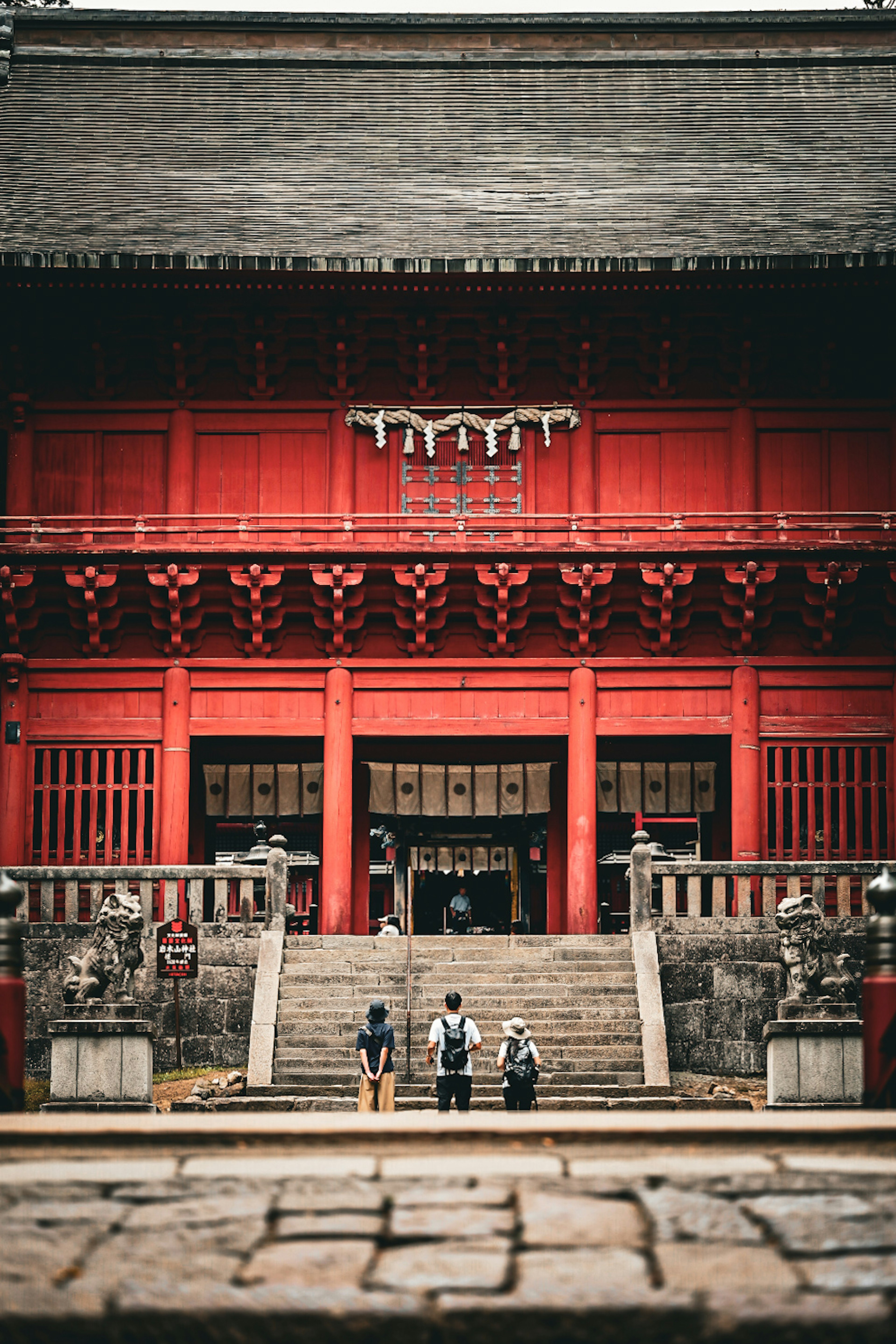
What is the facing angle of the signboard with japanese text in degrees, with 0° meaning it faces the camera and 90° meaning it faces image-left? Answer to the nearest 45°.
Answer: approximately 0°

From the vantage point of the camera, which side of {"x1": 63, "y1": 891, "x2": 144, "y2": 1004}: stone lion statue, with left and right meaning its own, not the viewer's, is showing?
right

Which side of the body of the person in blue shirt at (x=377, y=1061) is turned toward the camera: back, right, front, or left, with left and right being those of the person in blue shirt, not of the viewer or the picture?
back

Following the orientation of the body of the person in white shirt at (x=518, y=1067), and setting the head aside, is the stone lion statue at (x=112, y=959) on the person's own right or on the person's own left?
on the person's own left

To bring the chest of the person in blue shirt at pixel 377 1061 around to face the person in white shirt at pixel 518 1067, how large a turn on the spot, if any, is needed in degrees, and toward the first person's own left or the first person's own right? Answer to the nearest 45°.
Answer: approximately 90° to the first person's own right

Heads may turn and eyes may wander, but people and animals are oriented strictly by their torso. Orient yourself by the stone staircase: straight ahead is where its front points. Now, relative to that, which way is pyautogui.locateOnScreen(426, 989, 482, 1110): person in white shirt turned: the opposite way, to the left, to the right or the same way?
the opposite way

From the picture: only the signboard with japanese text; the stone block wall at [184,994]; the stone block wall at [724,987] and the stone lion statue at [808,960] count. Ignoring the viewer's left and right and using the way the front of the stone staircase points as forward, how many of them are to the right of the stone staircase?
2

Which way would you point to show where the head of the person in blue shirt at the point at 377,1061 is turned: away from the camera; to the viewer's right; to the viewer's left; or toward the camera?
away from the camera

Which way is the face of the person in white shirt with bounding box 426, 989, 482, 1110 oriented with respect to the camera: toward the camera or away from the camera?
away from the camera

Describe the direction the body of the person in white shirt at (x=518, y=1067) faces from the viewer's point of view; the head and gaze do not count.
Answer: away from the camera

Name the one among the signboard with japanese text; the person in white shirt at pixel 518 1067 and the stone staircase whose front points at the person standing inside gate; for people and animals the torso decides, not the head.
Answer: the person in white shirt
